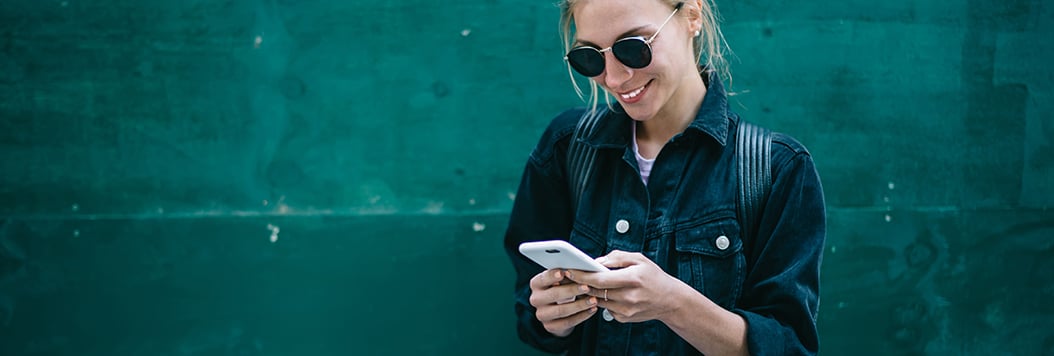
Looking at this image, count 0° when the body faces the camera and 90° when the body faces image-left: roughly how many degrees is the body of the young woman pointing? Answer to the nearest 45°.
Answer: approximately 45°

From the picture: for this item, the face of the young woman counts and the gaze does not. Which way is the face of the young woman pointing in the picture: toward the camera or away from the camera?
toward the camera
